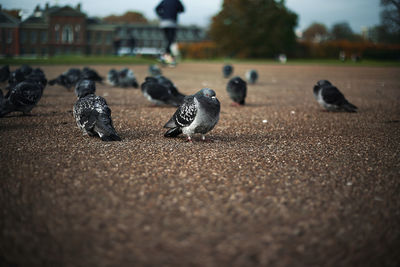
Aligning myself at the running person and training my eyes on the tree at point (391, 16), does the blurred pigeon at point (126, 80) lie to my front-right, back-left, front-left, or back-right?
back-right

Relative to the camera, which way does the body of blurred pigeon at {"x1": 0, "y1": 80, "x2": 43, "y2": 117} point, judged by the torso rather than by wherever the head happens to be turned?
to the viewer's right

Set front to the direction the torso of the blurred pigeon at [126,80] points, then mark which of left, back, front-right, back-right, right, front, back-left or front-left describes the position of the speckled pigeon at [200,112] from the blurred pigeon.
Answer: left

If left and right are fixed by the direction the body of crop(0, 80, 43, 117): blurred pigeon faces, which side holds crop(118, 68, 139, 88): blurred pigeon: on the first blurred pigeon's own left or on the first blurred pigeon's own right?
on the first blurred pigeon's own left

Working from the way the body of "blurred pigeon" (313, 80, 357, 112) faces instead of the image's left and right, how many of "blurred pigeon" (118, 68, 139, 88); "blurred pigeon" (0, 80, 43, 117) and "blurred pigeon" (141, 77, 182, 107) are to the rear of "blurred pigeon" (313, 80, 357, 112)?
0

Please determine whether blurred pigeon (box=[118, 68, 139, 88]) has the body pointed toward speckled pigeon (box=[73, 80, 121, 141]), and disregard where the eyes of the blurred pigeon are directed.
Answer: no

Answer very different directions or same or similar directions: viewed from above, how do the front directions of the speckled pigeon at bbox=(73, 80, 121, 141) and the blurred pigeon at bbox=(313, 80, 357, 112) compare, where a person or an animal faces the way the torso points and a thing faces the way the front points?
same or similar directions

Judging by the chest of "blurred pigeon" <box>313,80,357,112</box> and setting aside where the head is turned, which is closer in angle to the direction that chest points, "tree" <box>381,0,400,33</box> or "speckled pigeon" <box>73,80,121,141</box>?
the speckled pigeon

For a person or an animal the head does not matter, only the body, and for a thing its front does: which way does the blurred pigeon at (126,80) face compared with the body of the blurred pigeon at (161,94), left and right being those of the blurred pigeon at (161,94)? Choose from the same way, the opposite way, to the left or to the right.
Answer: the same way

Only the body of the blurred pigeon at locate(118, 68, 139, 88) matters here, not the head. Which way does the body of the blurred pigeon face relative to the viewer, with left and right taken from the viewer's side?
facing to the left of the viewer

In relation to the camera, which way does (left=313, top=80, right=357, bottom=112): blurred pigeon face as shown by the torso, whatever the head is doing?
to the viewer's left

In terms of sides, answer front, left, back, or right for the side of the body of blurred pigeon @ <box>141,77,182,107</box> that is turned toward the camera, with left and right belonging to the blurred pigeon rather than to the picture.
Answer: left

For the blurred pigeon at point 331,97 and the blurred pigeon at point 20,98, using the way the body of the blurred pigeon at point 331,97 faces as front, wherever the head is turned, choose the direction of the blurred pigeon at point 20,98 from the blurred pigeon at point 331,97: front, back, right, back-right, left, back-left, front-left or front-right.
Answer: front-left
